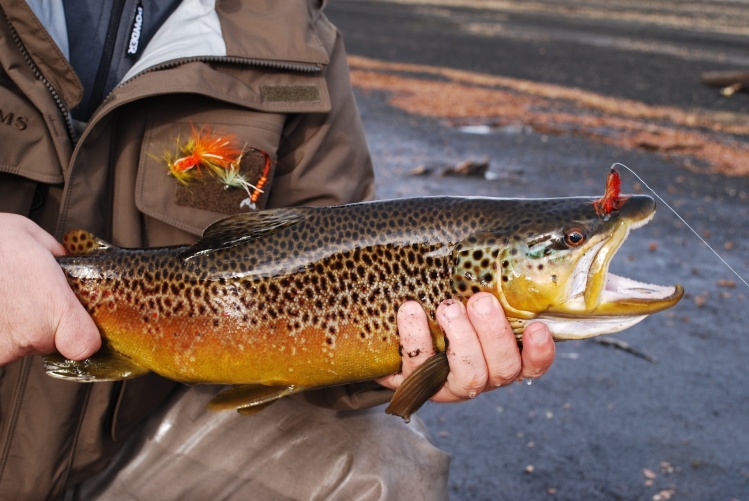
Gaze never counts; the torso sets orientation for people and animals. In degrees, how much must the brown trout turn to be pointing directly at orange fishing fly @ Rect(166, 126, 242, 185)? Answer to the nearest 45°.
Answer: approximately 135° to its left

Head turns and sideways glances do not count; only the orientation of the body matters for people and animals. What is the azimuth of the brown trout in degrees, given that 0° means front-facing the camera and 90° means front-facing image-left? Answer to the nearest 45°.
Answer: approximately 270°
